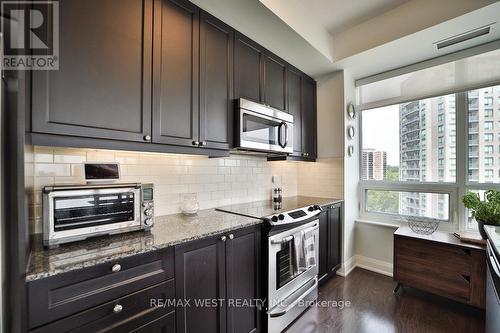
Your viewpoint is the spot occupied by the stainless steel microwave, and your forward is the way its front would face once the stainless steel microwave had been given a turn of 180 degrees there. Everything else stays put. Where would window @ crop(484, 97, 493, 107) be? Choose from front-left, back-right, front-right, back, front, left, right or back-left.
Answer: back-right

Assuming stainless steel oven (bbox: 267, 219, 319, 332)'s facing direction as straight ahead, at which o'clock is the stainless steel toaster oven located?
The stainless steel toaster oven is roughly at 3 o'clock from the stainless steel oven.

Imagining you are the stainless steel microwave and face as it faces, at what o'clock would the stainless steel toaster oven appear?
The stainless steel toaster oven is roughly at 3 o'clock from the stainless steel microwave.

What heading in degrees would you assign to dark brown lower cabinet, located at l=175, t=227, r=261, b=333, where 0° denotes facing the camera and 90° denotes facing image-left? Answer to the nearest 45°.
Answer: approximately 315°

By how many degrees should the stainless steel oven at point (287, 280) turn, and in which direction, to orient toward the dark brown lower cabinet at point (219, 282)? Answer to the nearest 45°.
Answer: approximately 90° to its right

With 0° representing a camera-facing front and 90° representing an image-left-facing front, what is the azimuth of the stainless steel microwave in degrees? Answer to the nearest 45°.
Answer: approximately 315°

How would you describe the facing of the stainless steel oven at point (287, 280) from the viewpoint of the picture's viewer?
facing the viewer and to the right of the viewer

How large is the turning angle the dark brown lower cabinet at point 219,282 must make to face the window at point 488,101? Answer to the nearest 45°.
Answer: approximately 45° to its left

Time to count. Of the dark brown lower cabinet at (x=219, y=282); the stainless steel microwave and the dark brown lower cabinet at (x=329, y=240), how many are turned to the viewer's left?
0

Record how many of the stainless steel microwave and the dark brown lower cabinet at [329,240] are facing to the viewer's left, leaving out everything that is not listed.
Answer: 0

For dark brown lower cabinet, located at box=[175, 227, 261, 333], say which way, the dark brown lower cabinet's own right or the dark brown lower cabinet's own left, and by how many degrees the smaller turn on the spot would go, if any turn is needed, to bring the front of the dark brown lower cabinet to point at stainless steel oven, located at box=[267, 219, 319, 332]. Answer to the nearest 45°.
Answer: approximately 90° to the dark brown lower cabinet's own left

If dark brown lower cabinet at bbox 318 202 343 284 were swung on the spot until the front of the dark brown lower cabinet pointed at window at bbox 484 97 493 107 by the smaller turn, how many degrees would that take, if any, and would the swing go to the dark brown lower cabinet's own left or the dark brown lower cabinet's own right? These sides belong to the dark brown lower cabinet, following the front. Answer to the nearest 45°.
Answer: approximately 45° to the dark brown lower cabinet's own left

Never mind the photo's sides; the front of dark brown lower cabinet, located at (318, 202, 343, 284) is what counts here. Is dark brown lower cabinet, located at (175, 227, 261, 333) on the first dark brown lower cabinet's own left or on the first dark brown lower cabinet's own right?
on the first dark brown lower cabinet's own right

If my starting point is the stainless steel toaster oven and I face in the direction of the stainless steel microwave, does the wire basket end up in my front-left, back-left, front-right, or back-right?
front-right
